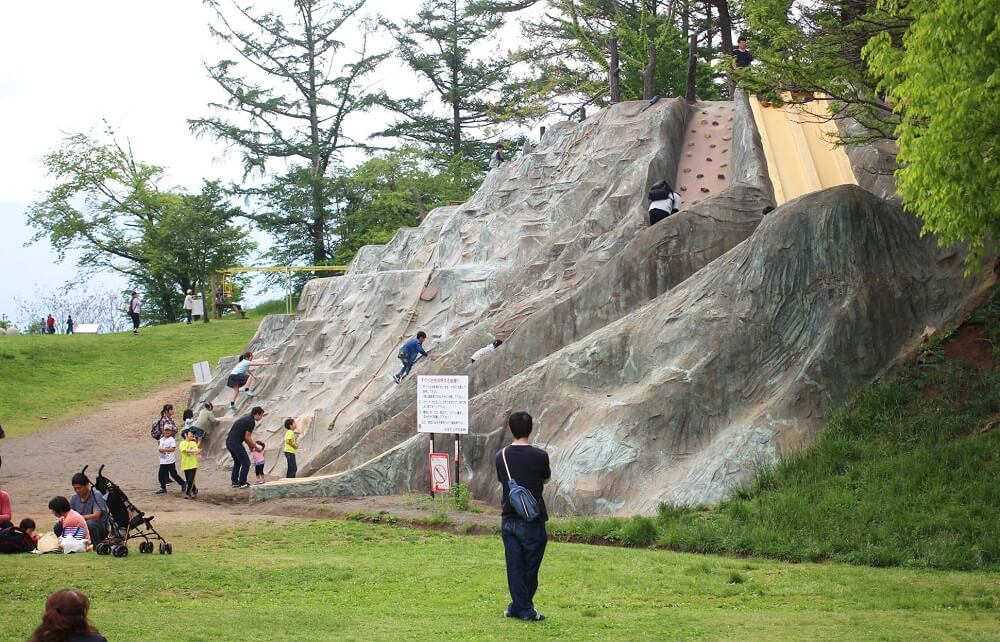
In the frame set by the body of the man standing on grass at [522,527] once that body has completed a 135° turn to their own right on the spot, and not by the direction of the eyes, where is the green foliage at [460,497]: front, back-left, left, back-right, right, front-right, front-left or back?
back-left

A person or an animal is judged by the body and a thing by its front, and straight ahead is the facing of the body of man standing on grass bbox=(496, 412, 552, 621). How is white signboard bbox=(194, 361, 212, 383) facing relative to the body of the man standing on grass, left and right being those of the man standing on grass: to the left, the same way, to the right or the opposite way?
the opposite way

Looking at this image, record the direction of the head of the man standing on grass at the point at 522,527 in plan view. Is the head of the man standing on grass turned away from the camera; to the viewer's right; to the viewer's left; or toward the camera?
away from the camera

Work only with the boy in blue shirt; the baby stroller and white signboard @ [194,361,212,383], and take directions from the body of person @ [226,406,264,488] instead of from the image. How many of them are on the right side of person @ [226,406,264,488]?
1

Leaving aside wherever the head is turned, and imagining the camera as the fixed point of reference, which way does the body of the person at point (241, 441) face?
to the viewer's right

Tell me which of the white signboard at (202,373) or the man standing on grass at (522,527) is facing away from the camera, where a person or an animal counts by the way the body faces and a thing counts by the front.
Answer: the man standing on grass

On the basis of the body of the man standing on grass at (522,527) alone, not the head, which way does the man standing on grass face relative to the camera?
away from the camera

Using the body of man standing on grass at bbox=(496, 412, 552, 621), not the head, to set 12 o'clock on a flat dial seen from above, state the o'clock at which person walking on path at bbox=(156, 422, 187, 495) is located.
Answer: The person walking on path is roughly at 11 o'clock from the man standing on grass.

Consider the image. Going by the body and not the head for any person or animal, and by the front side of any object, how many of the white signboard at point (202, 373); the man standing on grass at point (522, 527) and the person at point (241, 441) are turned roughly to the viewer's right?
1

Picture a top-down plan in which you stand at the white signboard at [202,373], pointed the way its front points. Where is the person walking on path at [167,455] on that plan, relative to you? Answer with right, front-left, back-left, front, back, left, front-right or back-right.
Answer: front

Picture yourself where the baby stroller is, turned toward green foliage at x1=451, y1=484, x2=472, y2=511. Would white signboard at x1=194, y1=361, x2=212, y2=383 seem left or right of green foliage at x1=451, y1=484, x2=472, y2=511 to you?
left
